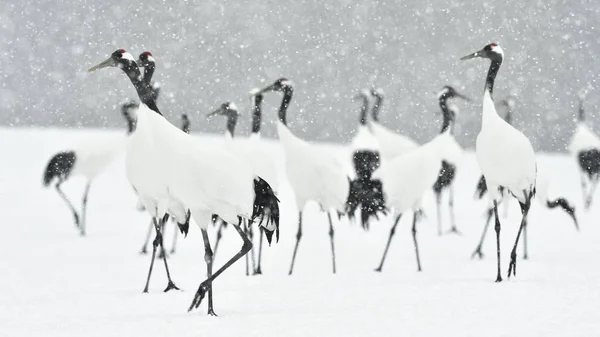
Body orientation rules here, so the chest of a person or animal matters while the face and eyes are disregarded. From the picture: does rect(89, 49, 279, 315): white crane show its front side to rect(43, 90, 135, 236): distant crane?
no

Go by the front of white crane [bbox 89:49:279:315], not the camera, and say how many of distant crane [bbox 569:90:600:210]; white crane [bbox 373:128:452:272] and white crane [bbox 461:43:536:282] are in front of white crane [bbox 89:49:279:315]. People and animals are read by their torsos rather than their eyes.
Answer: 0

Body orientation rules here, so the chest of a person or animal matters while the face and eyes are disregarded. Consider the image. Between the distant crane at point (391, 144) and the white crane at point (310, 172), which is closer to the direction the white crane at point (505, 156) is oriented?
the white crane

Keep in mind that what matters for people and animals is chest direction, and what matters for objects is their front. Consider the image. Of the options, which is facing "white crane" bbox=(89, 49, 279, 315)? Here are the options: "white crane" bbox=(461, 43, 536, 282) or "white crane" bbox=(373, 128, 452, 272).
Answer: "white crane" bbox=(461, 43, 536, 282)

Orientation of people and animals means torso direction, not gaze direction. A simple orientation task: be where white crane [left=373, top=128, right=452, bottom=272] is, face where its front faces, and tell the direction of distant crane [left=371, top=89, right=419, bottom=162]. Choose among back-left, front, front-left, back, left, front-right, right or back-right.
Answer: left

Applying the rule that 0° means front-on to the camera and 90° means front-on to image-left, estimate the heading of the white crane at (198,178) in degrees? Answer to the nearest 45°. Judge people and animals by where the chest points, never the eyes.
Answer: approximately 90°

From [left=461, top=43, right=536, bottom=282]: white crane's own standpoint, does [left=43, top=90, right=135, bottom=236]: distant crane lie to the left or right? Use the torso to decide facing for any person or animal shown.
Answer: on its right

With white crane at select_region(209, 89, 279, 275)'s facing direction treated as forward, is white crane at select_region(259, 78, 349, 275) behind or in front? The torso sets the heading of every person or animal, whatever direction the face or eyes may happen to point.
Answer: behind

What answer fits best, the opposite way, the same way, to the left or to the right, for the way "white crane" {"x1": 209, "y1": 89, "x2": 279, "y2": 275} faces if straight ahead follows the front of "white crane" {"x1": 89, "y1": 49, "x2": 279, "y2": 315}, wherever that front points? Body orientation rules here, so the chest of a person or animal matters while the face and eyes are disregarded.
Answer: the same way

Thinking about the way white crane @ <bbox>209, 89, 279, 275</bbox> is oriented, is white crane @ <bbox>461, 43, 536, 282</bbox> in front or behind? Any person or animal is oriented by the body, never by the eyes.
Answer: behind

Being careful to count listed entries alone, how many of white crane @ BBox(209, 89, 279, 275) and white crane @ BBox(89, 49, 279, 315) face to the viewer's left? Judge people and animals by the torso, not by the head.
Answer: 2

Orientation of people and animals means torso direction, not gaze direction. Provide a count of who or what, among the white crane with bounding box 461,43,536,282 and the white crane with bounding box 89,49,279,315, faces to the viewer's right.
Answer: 0

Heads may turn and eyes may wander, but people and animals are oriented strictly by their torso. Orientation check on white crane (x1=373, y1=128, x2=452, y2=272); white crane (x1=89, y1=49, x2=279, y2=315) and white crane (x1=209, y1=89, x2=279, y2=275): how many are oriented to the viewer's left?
2

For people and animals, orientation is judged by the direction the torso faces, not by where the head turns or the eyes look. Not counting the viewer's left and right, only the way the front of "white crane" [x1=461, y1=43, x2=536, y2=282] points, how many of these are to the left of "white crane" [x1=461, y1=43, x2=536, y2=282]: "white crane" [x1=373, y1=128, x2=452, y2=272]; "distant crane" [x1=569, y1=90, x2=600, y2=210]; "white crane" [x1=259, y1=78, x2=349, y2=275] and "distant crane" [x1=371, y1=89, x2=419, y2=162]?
0

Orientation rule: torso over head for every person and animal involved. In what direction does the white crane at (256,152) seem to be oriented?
to the viewer's left

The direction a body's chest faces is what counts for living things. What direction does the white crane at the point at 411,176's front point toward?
to the viewer's right

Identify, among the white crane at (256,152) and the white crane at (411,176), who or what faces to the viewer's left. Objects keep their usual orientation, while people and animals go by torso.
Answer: the white crane at (256,152)
